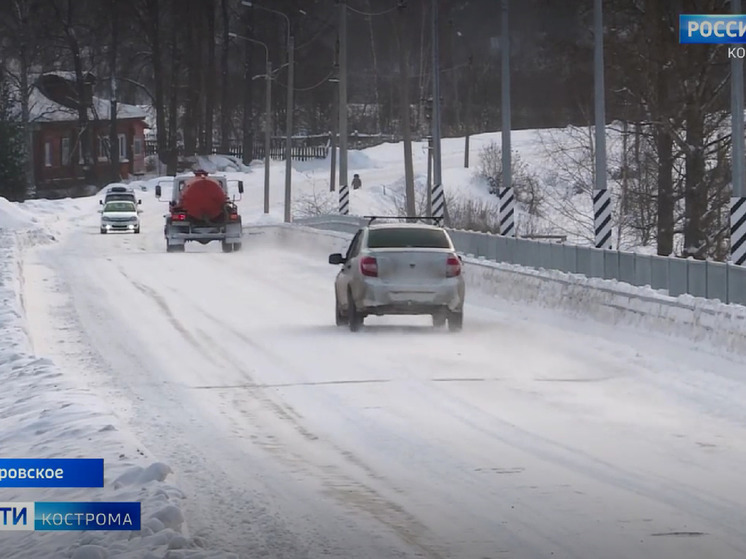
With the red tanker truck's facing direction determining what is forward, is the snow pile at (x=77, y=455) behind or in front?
behind

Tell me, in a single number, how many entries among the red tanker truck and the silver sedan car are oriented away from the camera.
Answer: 2

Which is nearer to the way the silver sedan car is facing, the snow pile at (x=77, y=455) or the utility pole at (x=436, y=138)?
the utility pole

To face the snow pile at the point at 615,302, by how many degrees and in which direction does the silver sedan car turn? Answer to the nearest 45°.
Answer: approximately 90° to its right

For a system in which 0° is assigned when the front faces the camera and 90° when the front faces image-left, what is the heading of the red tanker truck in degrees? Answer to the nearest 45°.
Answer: approximately 180°

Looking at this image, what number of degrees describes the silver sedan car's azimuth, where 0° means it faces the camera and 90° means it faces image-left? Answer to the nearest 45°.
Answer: approximately 180°

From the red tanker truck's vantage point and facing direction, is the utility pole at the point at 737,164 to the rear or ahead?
to the rear

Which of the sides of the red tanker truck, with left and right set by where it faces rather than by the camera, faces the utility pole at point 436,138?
right

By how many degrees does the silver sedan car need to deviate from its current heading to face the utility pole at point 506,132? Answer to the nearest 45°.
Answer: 0° — it already faces it

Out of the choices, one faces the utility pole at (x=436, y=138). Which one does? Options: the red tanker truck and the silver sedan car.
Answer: the silver sedan car
